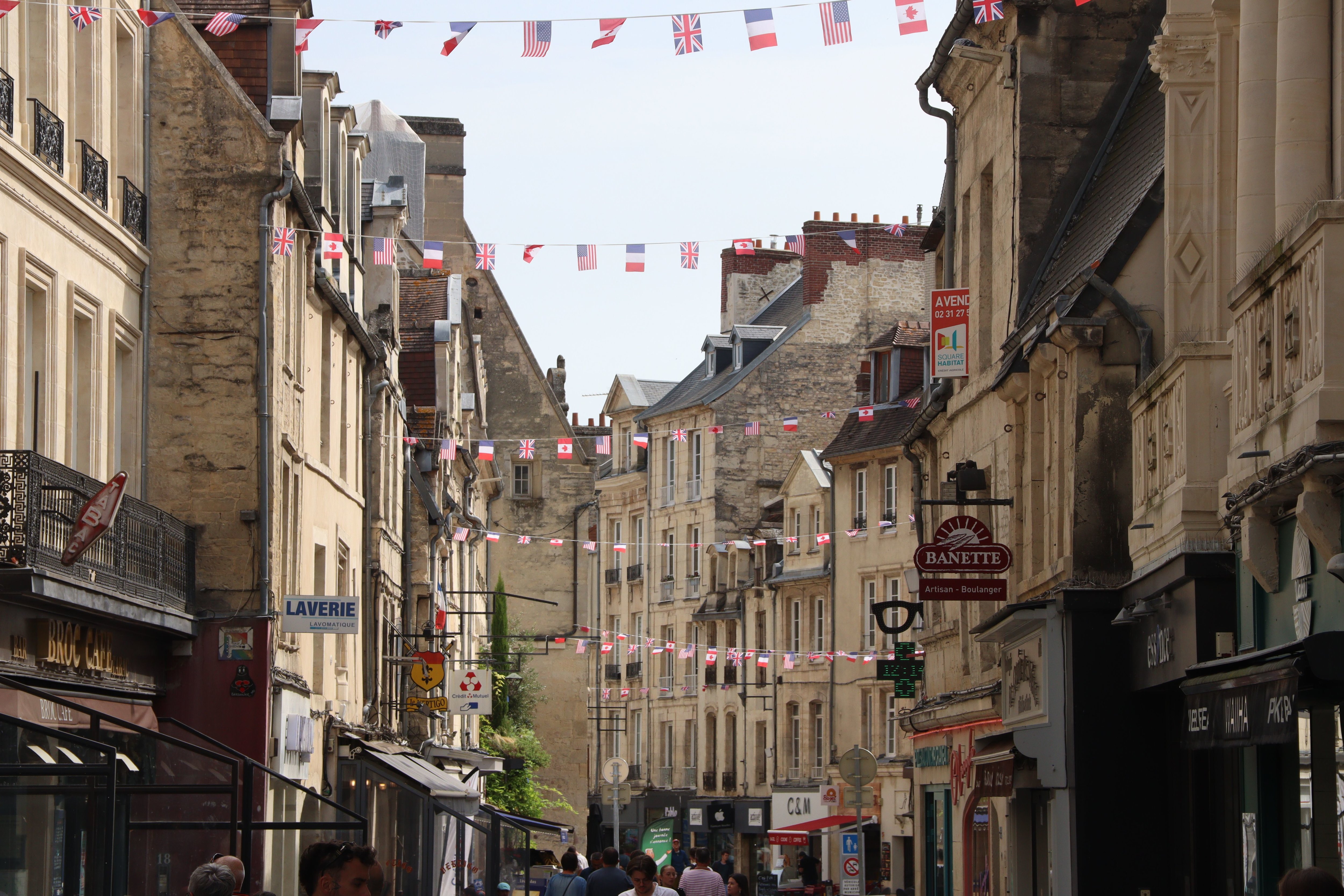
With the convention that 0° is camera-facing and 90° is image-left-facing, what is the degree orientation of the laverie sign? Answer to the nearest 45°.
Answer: approximately 0°

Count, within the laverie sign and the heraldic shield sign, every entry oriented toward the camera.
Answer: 2

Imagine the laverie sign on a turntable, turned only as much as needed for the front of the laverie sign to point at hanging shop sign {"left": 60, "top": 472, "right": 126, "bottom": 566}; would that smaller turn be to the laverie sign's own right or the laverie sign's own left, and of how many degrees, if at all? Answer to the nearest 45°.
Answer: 0° — it already faces it

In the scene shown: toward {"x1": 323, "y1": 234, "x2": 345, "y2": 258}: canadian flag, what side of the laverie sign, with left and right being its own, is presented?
back

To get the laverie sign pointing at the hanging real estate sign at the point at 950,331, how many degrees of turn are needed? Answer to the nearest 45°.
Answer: approximately 90° to its left

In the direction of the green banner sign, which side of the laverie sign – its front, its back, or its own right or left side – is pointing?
back

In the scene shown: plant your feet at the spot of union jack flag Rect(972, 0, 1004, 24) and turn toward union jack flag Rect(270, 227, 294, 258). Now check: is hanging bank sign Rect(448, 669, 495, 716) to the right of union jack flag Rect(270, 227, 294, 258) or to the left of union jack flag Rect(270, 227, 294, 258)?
right
